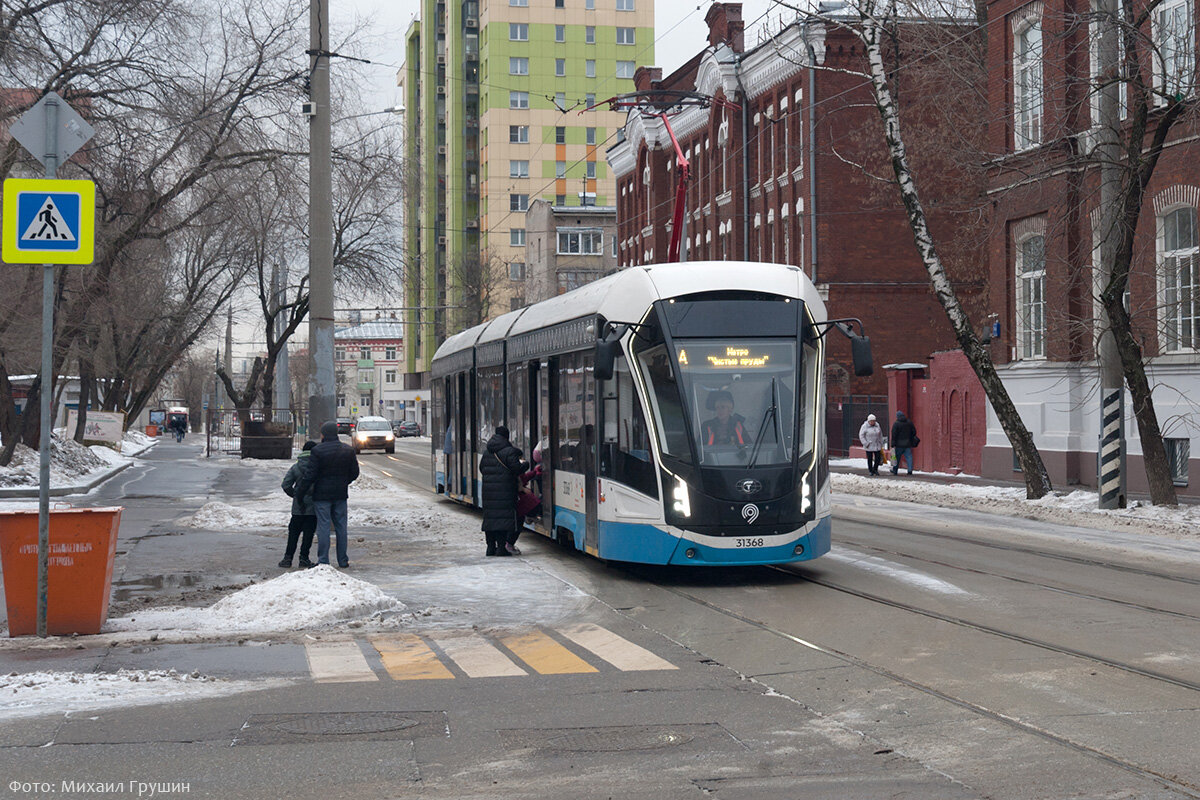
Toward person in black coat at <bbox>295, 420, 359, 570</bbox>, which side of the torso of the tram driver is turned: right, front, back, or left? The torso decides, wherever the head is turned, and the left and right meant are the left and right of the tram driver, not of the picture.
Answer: right

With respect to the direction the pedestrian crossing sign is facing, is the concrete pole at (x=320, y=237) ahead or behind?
behind

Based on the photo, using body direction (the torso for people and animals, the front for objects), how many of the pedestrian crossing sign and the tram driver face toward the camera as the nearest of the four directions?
2

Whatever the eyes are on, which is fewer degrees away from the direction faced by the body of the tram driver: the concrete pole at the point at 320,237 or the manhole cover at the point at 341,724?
the manhole cover

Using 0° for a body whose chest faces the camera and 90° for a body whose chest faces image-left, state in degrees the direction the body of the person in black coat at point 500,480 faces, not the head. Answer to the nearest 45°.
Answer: approximately 225°

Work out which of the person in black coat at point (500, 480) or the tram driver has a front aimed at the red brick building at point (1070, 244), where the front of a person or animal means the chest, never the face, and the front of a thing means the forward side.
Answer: the person in black coat

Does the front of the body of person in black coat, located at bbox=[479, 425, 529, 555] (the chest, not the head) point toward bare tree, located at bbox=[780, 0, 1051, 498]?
yes

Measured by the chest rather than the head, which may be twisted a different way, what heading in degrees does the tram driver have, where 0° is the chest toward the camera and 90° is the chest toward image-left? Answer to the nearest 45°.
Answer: approximately 0°

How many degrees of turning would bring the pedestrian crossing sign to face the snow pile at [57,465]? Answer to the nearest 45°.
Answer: approximately 180°

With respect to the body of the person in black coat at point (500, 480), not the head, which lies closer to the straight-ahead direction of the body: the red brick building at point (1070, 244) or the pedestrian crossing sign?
the red brick building

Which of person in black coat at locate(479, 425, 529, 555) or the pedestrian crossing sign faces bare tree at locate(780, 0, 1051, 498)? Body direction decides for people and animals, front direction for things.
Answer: the person in black coat

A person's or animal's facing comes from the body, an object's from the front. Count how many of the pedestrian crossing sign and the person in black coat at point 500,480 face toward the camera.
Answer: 1
